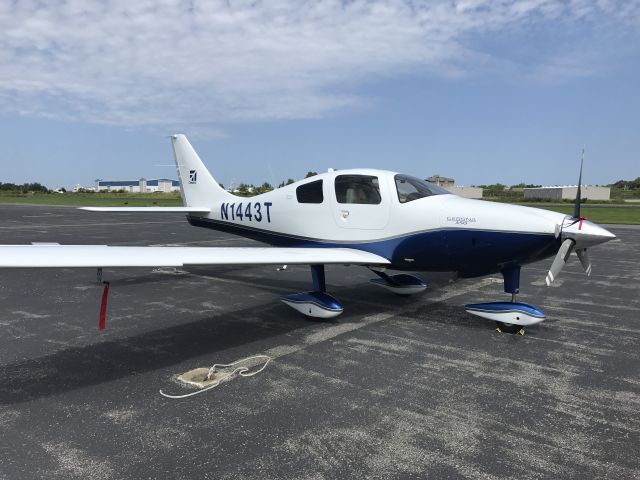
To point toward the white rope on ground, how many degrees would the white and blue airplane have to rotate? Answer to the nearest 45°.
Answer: approximately 90° to its right

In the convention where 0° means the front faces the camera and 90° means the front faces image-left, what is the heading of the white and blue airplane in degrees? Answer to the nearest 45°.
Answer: approximately 315°
